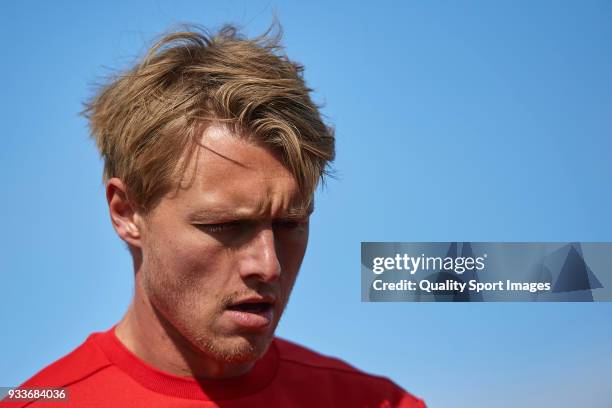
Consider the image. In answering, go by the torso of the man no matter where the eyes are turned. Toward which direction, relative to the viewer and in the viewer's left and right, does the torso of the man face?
facing the viewer and to the right of the viewer

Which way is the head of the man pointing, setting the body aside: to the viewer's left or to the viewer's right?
to the viewer's right
